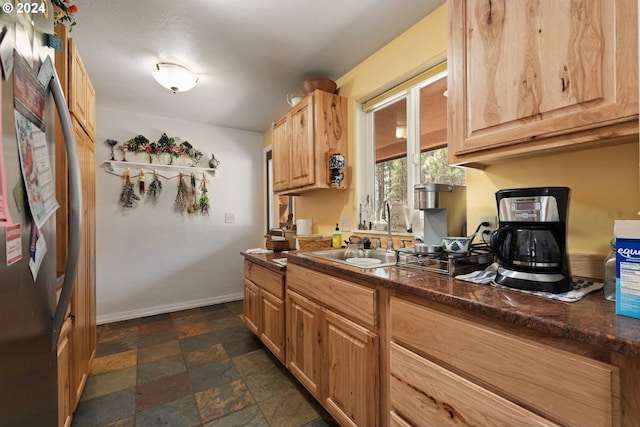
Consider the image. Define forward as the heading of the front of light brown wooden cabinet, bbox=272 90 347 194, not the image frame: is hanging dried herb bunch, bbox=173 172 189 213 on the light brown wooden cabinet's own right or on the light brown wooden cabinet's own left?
on the light brown wooden cabinet's own right

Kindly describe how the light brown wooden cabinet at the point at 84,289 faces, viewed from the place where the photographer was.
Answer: facing to the right of the viewer

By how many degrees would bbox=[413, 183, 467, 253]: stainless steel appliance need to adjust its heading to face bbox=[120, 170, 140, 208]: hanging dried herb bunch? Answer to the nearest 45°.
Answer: approximately 45° to its right

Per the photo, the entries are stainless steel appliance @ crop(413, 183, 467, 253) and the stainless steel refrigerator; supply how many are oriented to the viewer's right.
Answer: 1

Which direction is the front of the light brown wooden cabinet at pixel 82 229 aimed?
to the viewer's right

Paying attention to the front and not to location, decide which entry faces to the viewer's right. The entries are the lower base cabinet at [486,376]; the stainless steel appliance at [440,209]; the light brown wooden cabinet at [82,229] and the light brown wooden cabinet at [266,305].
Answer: the light brown wooden cabinet at [82,229]

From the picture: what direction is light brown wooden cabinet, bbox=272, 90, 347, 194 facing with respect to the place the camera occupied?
facing the viewer and to the left of the viewer

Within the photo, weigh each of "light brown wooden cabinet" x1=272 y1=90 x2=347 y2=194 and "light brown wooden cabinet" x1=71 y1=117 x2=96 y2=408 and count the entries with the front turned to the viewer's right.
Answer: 1

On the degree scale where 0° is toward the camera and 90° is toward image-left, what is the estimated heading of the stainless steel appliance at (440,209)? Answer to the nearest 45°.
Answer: approximately 45°

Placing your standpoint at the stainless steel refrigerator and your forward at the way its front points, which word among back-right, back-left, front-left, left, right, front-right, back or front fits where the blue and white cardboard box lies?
front-right

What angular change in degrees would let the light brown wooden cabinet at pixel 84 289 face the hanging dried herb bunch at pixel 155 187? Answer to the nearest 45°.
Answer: approximately 45° to its left

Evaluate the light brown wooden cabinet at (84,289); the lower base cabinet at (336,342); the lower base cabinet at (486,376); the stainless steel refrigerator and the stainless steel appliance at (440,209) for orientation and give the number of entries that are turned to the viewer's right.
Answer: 2

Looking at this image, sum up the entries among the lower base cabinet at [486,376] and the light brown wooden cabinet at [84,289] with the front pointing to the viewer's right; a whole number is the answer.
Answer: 1

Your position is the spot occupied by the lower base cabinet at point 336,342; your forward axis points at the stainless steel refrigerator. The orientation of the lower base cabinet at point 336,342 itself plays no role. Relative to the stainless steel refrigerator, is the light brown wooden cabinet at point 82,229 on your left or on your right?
right

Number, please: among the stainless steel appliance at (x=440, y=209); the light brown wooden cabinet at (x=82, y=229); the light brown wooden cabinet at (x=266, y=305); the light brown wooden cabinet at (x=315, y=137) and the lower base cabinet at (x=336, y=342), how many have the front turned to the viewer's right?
1

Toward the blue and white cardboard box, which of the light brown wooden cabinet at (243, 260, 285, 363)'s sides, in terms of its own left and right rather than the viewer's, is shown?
left

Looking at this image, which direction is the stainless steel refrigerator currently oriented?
to the viewer's right

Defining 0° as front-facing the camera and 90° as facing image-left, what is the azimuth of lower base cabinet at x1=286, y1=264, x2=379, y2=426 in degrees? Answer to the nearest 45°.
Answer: approximately 45°

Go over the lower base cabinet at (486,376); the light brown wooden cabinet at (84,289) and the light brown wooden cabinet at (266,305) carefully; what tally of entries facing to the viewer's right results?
1
